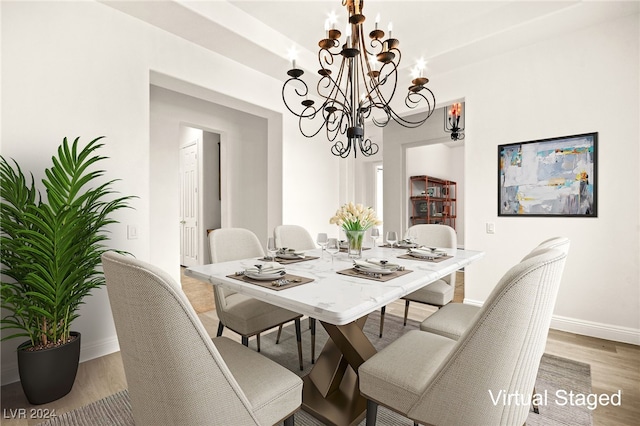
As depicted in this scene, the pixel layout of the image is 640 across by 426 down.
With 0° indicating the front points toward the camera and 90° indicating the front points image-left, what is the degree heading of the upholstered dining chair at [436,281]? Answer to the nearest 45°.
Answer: approximately 45°

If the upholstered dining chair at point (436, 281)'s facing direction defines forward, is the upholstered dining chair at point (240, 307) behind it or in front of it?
in front

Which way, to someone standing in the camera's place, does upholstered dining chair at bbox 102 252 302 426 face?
facing away from the viewer and to the right of the viewer

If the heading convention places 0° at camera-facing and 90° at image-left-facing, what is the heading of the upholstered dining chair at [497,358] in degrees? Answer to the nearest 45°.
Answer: approximately 135°

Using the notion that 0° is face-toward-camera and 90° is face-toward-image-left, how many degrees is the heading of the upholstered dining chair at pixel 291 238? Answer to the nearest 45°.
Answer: approximately 315°

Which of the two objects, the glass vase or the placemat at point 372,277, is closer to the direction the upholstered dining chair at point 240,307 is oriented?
the placemat

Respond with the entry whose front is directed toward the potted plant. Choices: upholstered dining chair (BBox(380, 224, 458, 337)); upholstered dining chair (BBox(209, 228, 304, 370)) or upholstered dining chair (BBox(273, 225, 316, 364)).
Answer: upholstered dining chair (BBox(380, 224, 458, 337))

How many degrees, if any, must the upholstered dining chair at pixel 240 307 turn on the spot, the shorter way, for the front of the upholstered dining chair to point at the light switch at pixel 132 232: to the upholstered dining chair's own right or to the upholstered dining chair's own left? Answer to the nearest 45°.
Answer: approximately 180°

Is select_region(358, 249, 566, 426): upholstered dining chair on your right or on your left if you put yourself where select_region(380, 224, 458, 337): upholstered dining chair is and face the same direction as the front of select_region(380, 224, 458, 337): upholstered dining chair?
on your left

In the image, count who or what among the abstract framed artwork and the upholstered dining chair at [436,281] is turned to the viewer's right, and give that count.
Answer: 0

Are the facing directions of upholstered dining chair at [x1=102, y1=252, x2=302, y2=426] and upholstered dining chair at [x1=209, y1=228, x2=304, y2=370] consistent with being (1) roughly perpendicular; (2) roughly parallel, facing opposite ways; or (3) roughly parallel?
roughly perpendicular

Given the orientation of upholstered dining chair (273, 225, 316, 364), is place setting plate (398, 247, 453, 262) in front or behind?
in front

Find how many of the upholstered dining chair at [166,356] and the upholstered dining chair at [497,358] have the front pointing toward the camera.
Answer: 0
